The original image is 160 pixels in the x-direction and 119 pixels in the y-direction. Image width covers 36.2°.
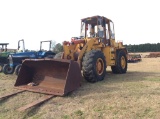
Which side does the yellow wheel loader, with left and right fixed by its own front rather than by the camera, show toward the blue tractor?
right

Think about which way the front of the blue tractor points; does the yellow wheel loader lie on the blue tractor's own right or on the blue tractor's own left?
on the blue tractor's own left

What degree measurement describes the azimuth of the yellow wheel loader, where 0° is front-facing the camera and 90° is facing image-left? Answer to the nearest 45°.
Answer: approximately 45°

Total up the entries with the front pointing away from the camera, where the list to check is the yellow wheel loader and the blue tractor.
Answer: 0

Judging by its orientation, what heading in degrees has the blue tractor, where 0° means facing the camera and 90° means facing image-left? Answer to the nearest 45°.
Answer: approximately 45°
